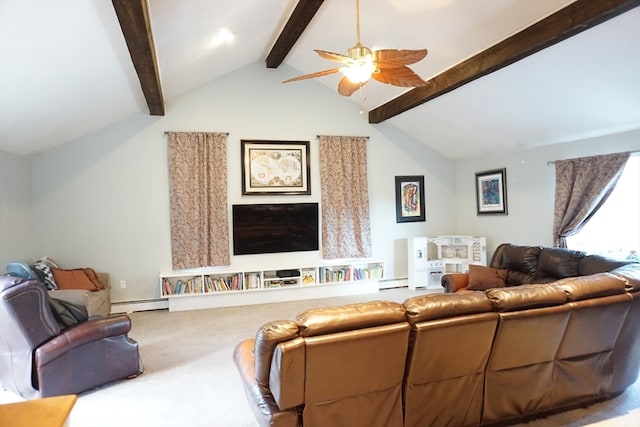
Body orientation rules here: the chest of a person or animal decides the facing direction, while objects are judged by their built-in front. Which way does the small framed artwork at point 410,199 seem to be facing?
toward the camera

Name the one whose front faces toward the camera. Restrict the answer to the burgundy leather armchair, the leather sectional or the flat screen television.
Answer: the flat screen television

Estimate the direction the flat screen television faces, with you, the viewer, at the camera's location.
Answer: facing the viewer

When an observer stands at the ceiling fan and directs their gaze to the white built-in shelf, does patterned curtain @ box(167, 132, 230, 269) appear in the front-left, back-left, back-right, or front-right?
front-left

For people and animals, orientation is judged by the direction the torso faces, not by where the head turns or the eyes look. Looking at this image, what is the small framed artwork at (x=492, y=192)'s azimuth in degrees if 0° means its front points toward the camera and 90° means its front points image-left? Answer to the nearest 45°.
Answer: approximately 45°

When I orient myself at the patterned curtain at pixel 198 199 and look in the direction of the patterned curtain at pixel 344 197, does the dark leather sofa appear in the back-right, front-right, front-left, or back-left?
front-right

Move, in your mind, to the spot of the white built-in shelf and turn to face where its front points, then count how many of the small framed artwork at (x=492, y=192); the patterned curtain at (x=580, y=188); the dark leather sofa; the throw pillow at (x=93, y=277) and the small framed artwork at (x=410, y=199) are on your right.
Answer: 1

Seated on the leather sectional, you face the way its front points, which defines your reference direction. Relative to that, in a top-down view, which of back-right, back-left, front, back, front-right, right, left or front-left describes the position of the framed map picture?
front

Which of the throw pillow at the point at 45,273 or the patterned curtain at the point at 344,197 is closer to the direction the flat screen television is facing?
the throw pillow

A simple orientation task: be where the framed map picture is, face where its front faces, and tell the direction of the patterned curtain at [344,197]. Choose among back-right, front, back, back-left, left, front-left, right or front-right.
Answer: left

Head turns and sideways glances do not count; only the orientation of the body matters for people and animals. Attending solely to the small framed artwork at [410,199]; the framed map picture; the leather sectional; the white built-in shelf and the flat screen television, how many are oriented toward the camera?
4

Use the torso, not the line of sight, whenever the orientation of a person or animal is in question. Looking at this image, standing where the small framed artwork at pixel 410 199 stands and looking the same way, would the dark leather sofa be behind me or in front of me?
in front

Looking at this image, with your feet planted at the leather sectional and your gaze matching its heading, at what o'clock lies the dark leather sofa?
The dark leather sofa is roughly at 2 o'clock from the leather sectional.

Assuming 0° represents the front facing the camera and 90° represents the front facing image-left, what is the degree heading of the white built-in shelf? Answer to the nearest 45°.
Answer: approximately 0°

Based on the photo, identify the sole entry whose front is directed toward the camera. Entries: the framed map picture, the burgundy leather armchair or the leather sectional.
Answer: the framed map picture

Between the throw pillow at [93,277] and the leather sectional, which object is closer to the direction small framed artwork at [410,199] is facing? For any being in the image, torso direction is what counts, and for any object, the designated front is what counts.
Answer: the leather sectional
